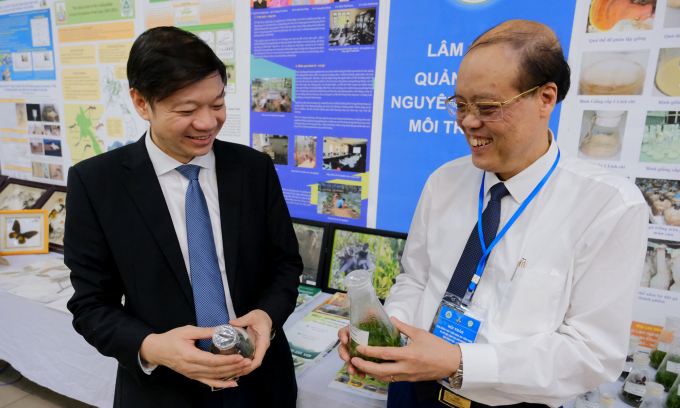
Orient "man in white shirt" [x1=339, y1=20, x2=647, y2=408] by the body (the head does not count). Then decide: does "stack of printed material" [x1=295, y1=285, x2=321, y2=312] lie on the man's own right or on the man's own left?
on the man's own right

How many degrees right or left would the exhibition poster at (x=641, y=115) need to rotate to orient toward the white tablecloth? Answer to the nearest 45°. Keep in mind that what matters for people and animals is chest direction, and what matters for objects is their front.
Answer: approximately 45° to its right

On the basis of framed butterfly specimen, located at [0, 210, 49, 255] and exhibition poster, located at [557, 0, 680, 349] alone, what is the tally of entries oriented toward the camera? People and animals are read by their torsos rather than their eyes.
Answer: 2

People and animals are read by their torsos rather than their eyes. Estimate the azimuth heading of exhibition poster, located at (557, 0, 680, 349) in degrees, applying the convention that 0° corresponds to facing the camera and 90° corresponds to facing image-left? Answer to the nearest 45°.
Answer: approximately 0°

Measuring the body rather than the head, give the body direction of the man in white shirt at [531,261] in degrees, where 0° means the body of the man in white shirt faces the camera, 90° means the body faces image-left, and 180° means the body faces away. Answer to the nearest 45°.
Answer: approximately 45°

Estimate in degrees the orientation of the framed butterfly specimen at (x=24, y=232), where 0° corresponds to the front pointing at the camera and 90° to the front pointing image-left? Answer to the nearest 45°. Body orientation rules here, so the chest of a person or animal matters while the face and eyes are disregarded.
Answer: approximately 0°

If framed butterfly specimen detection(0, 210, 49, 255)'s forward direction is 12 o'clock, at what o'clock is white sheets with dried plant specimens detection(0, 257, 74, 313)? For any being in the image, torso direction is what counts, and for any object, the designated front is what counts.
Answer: The white sheets with dried plant specimens is roughly at 12 o'clock from the framed butterfly specimen.

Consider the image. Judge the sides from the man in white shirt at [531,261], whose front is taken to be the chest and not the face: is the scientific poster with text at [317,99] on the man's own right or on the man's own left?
on the man's own right

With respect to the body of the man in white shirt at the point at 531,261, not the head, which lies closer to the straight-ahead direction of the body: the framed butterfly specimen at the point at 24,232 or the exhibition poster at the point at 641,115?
the framed butterfly specimen

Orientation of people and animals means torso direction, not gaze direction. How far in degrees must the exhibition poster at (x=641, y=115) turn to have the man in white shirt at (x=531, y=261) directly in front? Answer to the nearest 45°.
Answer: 0° — it already faces them

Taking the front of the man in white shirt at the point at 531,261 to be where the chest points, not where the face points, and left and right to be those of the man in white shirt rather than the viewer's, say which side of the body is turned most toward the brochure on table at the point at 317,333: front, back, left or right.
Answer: right

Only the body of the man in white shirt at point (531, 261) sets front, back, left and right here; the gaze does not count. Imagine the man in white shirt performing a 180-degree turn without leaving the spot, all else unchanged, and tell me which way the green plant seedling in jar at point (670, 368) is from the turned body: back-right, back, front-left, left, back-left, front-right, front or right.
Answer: front
